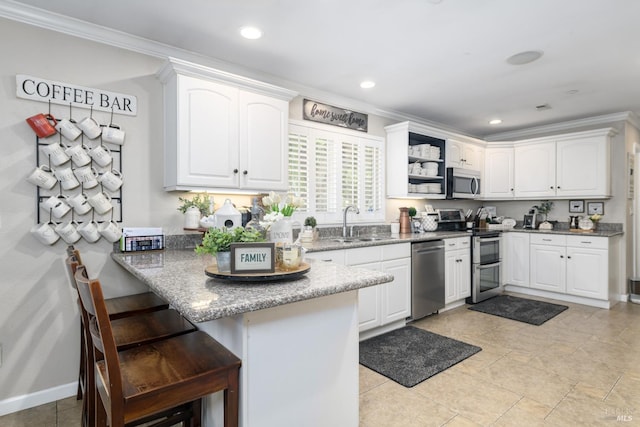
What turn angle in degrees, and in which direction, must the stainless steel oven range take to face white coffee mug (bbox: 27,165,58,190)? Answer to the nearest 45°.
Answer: approximately 90° to its right

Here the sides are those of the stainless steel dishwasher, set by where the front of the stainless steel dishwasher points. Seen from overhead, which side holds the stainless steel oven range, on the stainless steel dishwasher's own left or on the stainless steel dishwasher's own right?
on the stainless steel dishwasher's own left

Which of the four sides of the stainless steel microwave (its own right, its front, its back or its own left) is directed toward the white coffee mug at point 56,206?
right

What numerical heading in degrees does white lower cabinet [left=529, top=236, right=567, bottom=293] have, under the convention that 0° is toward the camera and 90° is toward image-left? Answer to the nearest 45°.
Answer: approximately 0°

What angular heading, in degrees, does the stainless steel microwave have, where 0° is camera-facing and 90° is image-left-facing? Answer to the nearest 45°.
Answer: approximately 315°

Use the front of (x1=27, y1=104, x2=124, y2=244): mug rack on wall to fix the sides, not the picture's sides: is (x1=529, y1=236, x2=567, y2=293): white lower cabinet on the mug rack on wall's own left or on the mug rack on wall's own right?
on the mug rack on wall's own left

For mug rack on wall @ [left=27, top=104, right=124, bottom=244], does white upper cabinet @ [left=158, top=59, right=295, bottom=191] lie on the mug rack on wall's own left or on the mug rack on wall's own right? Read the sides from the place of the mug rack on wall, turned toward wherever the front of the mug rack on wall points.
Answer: on the mug rack on wall's own left
